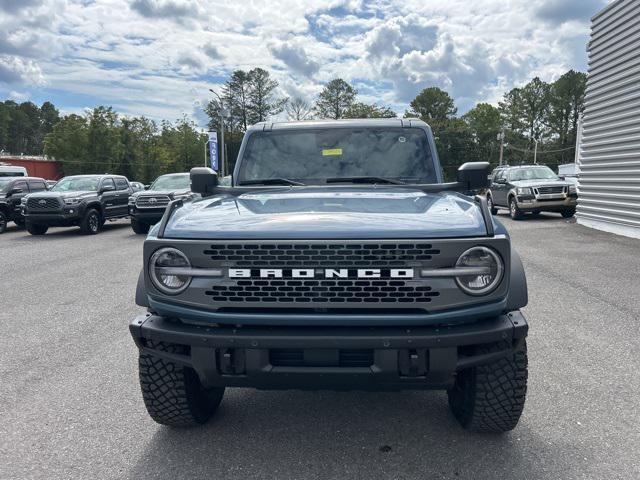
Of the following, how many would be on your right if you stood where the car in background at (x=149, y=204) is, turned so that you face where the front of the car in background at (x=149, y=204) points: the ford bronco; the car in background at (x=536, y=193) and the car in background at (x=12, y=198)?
1

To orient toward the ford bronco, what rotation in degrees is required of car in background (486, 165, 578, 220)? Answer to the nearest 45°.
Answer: approximately 45° to its right

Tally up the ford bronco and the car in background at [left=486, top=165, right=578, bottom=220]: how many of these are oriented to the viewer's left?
0

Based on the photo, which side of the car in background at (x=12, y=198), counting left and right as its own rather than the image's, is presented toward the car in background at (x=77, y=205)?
left

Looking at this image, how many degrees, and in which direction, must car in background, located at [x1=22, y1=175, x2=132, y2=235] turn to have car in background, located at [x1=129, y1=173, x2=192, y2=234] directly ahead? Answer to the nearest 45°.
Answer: approximately 90° to its left

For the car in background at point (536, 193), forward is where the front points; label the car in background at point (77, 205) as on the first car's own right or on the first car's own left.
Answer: on the first car's own right

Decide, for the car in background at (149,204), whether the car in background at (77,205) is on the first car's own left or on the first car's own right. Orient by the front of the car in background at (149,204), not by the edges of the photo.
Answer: on the first car's own right

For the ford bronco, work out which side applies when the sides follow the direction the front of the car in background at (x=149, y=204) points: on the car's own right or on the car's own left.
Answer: on the car's own left

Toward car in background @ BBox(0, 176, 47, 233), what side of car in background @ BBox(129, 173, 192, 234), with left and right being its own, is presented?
right

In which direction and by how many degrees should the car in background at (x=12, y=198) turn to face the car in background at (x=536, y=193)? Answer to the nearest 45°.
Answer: approximately 90° to its left

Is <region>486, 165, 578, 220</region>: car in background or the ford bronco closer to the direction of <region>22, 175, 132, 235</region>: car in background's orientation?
the ford bronco

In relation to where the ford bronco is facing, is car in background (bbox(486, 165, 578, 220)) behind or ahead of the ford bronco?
behind
